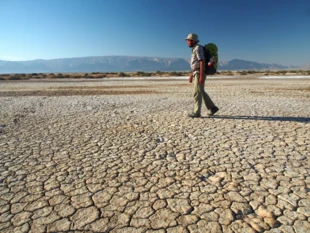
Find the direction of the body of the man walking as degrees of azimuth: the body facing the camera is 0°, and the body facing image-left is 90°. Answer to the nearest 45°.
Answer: approximately 90°
